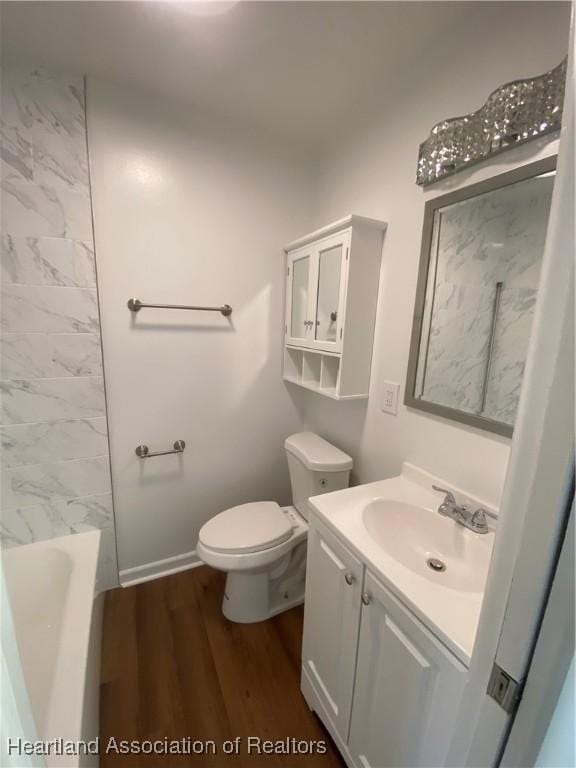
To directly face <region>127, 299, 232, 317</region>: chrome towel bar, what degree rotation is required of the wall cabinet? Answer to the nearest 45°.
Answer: approximately 45° to its right

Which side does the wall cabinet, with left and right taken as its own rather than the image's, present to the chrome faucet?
left

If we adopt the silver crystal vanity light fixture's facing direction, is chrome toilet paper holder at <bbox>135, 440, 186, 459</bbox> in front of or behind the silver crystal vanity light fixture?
in front

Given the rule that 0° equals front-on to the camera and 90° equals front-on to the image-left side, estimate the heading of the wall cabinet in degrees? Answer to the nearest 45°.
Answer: approximately 45°

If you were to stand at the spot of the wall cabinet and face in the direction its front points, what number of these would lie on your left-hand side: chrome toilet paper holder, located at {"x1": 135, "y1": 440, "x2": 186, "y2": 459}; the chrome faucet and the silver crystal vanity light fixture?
2

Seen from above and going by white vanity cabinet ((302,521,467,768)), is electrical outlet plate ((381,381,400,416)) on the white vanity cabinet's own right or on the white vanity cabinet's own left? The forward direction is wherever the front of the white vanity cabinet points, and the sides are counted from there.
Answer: on the white vanity cabinet's own right

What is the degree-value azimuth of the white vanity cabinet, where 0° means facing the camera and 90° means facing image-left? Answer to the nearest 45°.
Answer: approximately 45°

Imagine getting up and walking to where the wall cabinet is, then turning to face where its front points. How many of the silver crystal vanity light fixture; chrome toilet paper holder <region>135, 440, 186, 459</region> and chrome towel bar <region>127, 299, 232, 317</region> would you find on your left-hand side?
1

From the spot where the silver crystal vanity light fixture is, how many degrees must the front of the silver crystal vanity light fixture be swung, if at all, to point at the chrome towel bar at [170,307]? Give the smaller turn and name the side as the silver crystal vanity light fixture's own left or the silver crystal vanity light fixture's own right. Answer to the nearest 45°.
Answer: approximately 45° to the silver crystal vanity light fixture's own right

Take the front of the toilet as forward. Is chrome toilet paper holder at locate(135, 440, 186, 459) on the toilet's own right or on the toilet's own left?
on the toilet's own right
